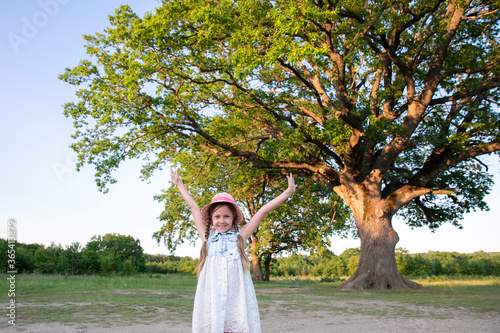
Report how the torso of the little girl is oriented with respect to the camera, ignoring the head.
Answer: toward the camera

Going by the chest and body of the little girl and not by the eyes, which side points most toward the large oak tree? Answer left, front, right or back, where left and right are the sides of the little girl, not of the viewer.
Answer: back

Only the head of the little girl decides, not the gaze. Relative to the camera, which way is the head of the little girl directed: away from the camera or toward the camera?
toward the camera
